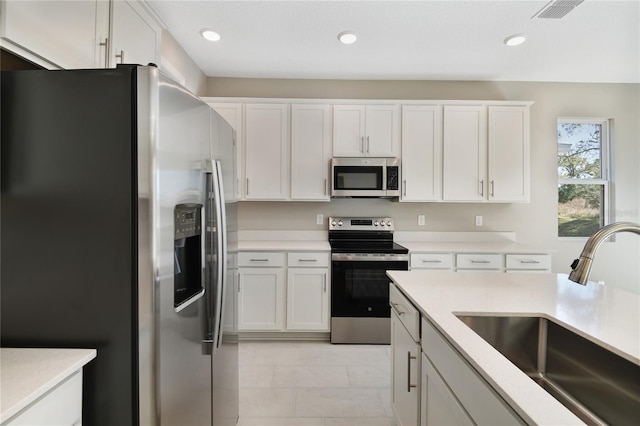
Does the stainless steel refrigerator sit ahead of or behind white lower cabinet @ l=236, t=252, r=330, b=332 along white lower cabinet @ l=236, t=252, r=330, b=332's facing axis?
ahead

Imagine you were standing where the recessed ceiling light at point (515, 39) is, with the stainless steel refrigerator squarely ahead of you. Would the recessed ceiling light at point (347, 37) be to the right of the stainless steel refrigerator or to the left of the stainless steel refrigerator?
right

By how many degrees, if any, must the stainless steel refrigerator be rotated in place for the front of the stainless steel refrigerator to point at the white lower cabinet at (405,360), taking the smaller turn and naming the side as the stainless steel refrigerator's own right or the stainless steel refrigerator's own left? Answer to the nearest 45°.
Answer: approximately 45° to the stainless steel refrigerator's own left

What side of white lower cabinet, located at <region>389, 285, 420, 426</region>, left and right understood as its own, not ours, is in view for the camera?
left

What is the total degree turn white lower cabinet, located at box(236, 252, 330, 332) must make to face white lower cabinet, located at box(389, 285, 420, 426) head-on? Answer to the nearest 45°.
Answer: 0° — it already faces it

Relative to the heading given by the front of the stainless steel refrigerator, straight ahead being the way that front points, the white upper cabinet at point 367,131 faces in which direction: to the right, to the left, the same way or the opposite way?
to the right

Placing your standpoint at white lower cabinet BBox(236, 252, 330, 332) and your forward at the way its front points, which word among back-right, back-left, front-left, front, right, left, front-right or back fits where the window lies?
left

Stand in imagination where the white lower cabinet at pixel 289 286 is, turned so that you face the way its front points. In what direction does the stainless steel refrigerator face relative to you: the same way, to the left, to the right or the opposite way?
to the left

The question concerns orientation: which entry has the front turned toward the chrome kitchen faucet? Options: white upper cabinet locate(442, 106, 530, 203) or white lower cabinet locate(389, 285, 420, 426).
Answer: the white upper cabinet

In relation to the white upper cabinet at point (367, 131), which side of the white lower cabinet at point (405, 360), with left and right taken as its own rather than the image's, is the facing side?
right

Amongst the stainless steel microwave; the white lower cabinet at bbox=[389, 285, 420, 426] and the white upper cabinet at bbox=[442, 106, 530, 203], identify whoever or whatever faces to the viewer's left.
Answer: the white lower cabinet

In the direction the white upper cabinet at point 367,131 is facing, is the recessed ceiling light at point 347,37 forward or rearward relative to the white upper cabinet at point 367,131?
forward
